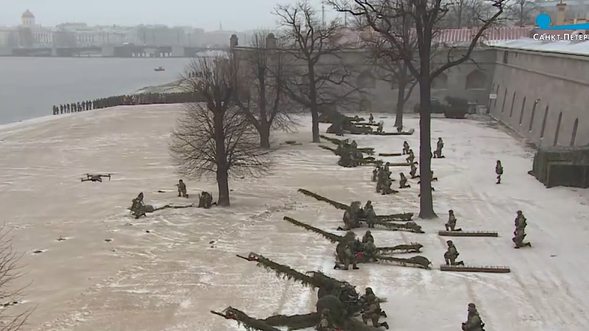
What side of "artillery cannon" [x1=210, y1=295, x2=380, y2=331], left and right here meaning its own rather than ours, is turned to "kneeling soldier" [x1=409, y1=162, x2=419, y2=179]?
right

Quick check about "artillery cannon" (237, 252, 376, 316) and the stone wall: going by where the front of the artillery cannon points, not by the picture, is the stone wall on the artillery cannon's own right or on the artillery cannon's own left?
on the artillery cannon's own right

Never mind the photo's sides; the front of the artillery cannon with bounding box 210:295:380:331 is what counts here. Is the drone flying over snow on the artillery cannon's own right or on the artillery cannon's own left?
on the artillery cannon's own right

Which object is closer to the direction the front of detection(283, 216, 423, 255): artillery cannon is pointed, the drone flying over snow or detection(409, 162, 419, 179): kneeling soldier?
the drone flying over snow

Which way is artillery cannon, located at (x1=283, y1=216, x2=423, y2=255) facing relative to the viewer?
to the viewer's left

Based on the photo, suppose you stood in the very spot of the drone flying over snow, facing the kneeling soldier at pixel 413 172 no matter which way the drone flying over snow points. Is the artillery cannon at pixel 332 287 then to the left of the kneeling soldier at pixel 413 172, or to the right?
right

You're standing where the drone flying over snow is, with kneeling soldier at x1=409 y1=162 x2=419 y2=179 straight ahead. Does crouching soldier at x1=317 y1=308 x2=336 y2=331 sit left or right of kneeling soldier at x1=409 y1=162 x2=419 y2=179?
right

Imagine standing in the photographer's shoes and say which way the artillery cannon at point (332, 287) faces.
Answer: facing to the left of the viewer

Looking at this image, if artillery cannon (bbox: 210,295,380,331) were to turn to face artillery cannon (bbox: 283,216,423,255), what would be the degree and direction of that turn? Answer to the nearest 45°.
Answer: approximately 135° to its right

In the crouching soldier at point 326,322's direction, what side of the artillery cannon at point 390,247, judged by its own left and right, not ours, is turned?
left
